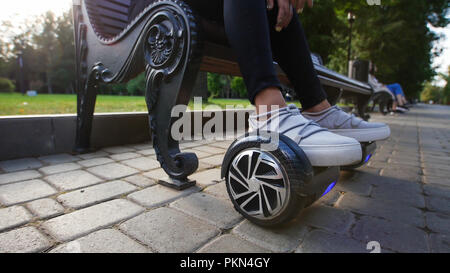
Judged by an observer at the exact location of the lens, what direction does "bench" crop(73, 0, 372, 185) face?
facing the viewer and to the right of the viewer
